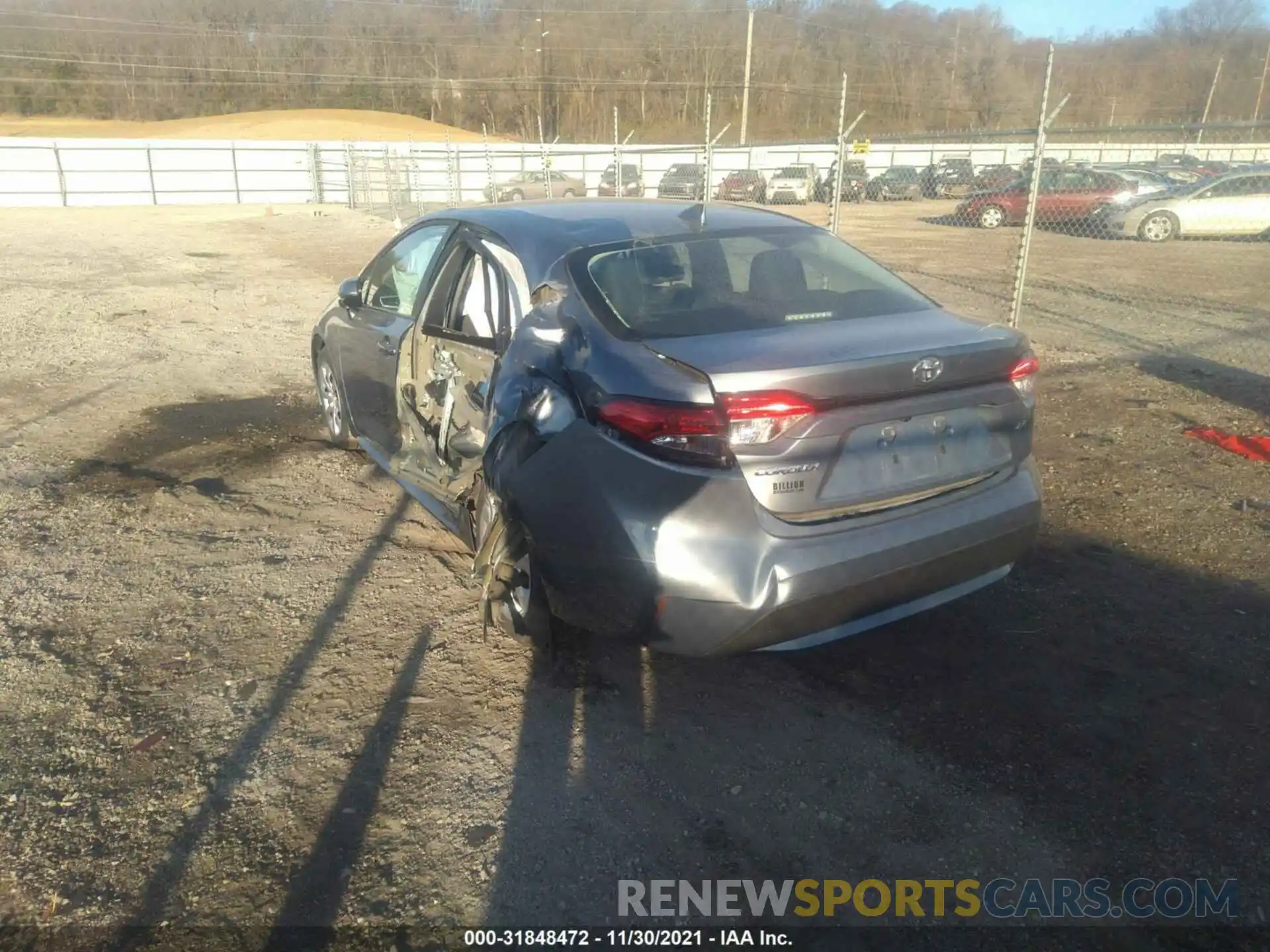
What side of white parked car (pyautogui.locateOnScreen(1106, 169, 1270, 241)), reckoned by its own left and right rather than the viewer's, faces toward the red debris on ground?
left

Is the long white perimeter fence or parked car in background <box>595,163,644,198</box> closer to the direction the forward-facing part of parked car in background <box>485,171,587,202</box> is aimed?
the long white perimeter fence

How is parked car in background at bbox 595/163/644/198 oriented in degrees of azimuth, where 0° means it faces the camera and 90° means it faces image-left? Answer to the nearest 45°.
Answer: approximately 0°

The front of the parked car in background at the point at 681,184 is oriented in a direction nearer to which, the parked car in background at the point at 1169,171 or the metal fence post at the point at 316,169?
the metal fence post

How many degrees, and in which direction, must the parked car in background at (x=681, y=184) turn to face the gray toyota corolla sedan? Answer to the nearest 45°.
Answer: approximately 45° to its left

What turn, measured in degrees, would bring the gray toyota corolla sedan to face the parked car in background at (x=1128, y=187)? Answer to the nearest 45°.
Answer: approximately 90° to its right

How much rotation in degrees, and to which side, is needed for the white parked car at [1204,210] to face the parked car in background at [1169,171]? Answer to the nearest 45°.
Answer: approximately 90° to its right

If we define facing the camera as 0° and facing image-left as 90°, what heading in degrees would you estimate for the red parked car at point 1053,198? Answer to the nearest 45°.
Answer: approximately 90°

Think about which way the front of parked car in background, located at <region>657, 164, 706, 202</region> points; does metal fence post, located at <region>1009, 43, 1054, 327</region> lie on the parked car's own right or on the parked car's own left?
on the parked car's own left

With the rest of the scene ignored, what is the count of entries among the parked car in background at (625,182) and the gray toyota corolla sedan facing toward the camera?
1

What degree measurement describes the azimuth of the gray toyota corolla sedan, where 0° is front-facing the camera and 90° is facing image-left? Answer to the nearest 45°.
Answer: approximately 135°

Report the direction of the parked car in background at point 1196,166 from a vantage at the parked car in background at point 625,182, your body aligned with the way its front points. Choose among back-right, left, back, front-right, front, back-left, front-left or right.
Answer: left

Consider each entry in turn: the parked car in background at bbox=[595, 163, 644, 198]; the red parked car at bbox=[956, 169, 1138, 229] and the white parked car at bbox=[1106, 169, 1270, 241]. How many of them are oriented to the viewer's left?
2

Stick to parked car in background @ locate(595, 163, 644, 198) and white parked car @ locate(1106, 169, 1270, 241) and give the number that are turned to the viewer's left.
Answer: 1

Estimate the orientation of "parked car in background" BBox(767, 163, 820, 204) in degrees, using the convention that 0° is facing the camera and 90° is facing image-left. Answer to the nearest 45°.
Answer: approximately 45°
